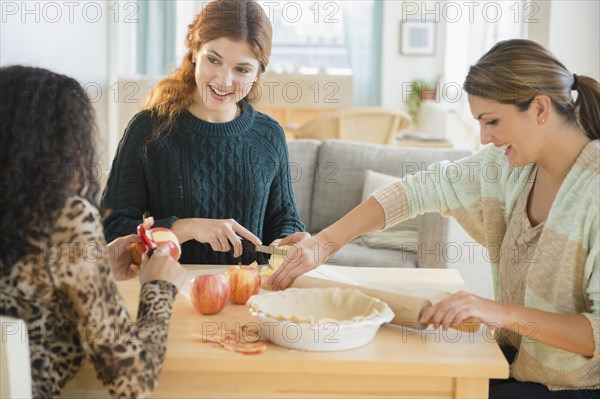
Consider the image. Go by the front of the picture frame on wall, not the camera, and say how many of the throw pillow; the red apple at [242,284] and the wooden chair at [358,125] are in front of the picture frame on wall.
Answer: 3

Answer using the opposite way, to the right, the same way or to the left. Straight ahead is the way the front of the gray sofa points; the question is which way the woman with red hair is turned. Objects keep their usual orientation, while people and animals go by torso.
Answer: the same way

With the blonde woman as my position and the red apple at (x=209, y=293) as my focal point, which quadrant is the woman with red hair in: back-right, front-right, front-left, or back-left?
front-right

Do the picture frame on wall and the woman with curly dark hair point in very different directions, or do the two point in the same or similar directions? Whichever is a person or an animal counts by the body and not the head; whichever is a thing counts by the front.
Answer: very different directions

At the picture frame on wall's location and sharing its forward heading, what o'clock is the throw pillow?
The throw pillow is roughly at 12 o'clock from the picture frame on wall.

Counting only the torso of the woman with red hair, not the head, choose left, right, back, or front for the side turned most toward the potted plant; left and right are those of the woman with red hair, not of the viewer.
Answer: back

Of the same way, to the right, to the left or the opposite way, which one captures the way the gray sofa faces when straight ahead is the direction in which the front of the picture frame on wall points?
the same way

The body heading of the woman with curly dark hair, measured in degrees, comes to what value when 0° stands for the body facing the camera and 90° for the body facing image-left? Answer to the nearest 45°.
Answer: approximately 225°

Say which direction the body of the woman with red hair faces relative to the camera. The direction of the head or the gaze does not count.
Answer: toward the camera

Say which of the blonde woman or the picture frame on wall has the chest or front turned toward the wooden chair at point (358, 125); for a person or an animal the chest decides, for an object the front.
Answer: the picture frame on wall

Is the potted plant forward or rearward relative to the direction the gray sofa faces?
rearward

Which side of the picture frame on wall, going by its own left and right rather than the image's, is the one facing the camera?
front

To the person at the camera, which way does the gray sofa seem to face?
facing the viewer

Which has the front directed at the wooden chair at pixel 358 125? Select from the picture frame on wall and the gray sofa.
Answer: the picture frame on wall

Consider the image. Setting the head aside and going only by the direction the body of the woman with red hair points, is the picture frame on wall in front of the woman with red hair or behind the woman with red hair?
behind

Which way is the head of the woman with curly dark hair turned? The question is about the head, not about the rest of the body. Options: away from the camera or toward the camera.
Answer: away from the camera

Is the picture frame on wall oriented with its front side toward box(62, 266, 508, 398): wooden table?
yes

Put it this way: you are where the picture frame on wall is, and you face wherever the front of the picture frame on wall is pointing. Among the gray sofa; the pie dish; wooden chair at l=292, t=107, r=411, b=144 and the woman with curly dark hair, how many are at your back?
0

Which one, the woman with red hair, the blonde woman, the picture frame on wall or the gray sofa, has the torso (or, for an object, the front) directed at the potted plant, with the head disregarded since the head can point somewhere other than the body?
the picture frame on wall

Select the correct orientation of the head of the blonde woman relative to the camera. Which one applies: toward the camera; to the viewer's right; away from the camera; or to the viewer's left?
to the viewer's left
